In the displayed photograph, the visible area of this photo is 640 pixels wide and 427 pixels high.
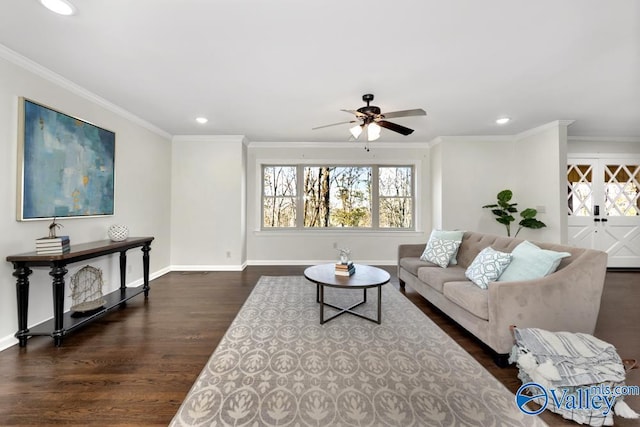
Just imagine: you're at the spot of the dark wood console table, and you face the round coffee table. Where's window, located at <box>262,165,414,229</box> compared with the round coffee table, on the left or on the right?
left

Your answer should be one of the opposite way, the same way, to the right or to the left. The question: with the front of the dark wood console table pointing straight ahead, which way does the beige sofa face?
the opposite way

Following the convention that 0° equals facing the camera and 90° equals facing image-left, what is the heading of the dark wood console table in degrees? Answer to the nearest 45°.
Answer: approximately 315°

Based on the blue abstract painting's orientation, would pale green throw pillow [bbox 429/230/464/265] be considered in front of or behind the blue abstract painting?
in front

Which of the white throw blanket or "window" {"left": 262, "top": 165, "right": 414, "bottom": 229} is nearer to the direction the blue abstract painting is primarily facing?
the white throw blanket

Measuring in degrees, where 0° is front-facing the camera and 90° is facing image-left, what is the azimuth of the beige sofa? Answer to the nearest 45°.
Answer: approximately 45°

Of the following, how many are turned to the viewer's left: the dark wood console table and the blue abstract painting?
0

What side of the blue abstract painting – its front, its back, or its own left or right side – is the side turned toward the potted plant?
front

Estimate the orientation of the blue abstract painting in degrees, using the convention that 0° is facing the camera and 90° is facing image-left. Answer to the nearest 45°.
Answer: approximately 315°

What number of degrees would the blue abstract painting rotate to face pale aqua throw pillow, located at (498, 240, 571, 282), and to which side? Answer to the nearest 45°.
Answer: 0° — it already faces it

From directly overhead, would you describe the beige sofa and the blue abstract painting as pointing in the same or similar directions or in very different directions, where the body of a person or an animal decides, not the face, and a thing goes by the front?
very different directions

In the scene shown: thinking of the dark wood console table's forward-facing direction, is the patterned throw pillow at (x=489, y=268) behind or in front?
in front

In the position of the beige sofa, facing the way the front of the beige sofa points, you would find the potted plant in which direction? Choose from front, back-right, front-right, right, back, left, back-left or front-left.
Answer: back-right
